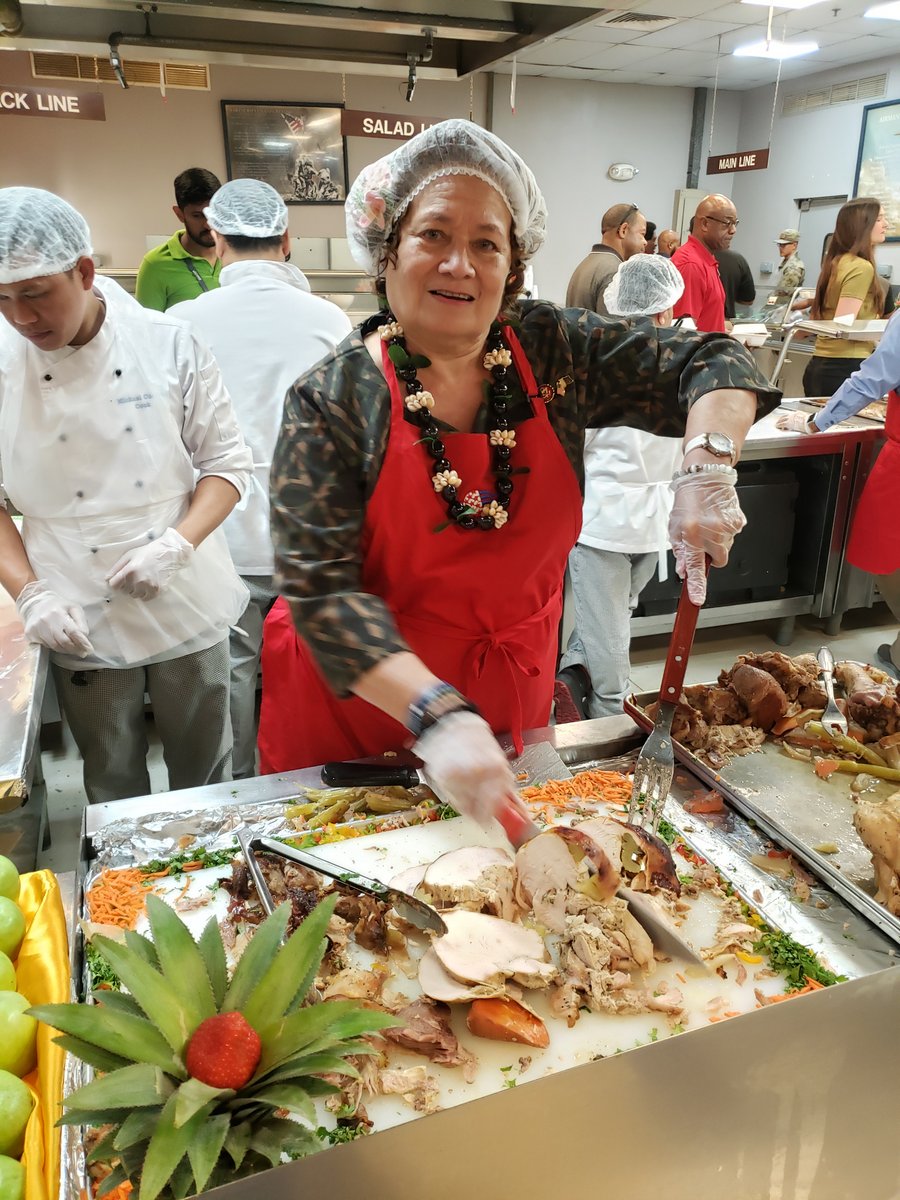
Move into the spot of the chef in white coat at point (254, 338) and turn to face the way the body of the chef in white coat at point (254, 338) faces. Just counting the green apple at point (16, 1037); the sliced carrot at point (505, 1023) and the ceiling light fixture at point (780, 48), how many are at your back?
2

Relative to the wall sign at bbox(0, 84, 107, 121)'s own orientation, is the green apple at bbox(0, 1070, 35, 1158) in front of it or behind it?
in front

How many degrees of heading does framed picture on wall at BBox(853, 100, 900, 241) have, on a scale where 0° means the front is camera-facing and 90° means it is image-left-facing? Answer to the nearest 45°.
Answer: approximately 45°

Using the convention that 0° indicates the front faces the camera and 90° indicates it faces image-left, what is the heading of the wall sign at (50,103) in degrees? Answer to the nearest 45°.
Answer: approximately 0°

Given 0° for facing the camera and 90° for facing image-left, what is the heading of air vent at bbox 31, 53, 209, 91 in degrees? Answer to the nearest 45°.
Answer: approximately 0°

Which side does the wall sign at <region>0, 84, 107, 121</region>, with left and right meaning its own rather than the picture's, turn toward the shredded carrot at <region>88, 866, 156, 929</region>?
front

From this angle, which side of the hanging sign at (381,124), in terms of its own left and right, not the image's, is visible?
front

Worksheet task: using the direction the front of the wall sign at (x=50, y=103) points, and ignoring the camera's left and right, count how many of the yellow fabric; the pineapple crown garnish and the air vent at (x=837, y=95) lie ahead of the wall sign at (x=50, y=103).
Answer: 2

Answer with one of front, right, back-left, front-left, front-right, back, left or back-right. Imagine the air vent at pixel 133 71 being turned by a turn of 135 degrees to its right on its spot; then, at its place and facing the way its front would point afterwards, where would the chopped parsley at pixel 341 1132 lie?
back-left

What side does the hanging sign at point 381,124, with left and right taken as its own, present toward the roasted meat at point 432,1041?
front

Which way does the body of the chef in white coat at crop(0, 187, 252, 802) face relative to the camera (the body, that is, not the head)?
toward the camera

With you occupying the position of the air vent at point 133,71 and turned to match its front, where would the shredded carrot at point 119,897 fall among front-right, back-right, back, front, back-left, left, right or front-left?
front

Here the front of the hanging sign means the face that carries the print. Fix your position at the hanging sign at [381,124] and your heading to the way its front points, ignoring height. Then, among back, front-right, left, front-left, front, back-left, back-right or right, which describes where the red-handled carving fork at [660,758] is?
front

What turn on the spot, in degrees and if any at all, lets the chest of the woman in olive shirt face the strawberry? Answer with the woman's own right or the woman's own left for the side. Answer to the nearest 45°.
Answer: approximately 90° to the woman's own right

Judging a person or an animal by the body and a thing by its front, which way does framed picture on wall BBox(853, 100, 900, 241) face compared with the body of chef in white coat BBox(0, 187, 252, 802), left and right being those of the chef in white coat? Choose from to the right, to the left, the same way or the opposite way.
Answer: to the right

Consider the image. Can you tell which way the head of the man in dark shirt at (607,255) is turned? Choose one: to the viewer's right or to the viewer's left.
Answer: to the viewer's right
